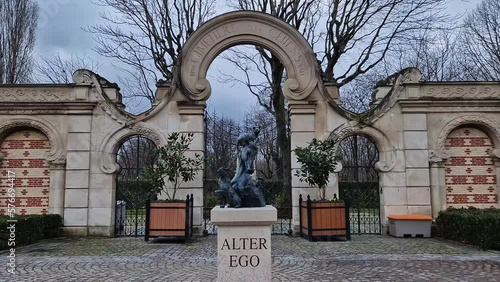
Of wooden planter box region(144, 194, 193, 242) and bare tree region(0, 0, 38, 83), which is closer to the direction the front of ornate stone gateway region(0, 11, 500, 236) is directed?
the wooden planter box

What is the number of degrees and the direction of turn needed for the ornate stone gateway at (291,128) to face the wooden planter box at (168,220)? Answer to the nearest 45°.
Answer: approximately 90° to its right

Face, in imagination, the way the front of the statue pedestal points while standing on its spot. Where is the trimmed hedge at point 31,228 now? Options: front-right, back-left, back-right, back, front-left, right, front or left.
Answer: back-right

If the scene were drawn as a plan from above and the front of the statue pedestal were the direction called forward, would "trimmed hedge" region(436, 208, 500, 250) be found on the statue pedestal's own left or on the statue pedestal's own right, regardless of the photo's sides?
on the statue pedestal's own left

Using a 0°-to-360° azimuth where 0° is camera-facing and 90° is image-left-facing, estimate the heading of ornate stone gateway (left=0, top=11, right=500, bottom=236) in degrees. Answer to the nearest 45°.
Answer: approximately 0°

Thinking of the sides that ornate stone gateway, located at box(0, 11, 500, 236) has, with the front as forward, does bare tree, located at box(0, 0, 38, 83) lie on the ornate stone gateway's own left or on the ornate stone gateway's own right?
on the ornate stone gateway's own right

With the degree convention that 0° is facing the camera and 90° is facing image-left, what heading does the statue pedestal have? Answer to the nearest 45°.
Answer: approximately 0°

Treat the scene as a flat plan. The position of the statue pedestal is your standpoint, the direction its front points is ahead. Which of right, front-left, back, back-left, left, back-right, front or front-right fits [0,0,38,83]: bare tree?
back-right

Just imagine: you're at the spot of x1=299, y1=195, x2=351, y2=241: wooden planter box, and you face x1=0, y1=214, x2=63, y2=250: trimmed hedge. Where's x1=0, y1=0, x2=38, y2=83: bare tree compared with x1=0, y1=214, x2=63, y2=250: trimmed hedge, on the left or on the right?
right

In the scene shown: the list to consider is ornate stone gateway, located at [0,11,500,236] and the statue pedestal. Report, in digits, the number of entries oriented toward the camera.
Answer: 2

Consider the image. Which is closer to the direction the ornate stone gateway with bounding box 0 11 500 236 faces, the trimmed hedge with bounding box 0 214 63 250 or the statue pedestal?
the statue pedestal
